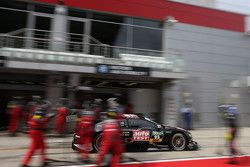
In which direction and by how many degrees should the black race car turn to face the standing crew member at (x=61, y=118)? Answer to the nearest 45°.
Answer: approximately 135° to its left

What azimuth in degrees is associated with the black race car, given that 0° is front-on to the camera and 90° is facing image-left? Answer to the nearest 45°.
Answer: approximately 270°

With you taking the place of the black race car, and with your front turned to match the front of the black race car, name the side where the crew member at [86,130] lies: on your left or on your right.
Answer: on your right

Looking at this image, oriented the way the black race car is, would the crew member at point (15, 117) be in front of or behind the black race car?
behind
